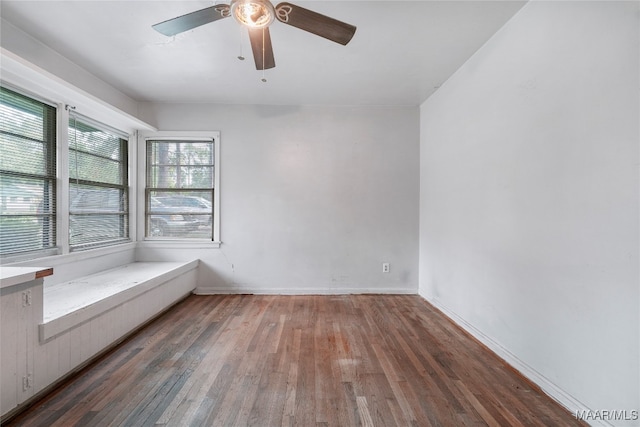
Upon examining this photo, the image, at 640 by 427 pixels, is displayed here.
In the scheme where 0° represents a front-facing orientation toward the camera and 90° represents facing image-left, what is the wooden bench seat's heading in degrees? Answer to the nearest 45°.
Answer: approximately 315°

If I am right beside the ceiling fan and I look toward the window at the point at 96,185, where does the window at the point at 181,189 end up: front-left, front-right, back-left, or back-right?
front-right

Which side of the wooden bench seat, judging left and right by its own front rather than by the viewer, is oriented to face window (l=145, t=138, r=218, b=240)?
left
